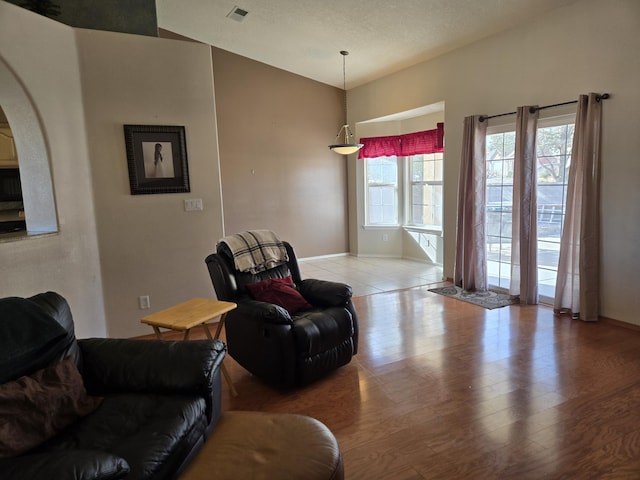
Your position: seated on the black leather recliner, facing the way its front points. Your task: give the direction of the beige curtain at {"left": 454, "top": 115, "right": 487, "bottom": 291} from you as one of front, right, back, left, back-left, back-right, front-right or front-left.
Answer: left

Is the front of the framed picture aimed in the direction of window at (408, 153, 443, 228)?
no

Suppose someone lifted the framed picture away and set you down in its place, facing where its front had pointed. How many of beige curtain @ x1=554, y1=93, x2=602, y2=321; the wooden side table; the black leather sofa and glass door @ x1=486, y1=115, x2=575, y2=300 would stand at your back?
0

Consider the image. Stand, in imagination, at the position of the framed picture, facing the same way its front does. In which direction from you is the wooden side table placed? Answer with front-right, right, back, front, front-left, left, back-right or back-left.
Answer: front-right

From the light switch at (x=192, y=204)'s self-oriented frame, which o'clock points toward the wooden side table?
The wooden side table is roughly at 12 o'clock from the light switch.

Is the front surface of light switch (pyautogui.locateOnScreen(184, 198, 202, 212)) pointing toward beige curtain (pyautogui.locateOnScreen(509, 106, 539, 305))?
no

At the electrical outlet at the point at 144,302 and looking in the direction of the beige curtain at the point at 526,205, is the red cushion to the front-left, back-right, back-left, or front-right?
front-right

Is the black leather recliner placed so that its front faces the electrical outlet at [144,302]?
no

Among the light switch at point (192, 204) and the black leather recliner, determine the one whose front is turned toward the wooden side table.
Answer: the light switch

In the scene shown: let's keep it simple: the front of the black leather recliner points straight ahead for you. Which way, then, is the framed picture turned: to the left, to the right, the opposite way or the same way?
the same way

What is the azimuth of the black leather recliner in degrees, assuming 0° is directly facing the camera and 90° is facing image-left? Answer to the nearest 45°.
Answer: approximately 315°

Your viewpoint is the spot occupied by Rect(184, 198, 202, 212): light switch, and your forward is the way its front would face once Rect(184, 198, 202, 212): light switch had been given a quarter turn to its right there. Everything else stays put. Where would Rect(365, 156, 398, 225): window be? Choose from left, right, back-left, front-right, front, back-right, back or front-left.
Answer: back-right

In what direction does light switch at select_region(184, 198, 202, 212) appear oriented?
toward the camera

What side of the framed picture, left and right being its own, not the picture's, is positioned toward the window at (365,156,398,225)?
left

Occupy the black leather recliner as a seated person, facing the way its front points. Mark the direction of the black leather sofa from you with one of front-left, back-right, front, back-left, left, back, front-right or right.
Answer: right

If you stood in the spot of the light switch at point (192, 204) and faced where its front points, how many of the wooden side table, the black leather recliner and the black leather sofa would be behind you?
0
